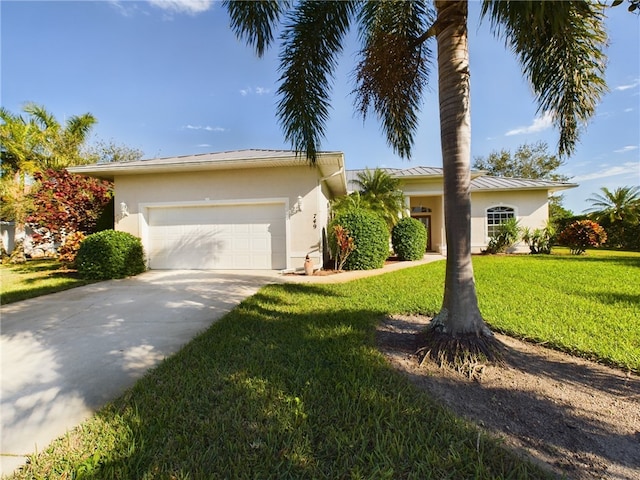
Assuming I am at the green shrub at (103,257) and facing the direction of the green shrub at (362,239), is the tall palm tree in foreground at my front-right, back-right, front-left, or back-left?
front-right

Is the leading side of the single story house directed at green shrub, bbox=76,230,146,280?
no

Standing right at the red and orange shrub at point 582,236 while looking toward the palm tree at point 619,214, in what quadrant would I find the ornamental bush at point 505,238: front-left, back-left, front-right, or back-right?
back-left

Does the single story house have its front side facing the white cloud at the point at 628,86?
no

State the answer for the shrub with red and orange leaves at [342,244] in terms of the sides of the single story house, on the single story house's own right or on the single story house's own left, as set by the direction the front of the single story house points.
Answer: on the single story house's own left

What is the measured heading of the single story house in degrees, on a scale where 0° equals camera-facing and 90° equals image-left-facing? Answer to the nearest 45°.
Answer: approximately 0°

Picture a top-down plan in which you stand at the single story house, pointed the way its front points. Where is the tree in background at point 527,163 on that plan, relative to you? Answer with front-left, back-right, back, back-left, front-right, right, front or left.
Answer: back-left

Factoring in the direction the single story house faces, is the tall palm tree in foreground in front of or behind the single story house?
in front

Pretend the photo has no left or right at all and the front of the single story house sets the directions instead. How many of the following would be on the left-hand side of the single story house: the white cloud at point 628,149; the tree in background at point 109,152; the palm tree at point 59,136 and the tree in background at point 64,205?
1

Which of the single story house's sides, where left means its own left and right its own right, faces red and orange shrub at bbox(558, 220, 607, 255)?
left

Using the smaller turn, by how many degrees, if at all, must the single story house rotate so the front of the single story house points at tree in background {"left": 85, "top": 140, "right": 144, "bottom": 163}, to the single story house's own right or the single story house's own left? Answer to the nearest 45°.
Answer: approximately 135° to the single story house's own right

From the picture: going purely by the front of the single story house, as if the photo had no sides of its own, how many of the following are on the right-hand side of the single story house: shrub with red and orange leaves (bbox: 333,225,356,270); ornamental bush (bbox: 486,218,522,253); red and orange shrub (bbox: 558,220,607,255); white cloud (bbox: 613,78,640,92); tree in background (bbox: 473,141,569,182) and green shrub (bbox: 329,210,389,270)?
0

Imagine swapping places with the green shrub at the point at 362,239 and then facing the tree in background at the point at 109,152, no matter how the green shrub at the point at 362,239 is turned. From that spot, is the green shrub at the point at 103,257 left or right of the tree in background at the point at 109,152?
left
